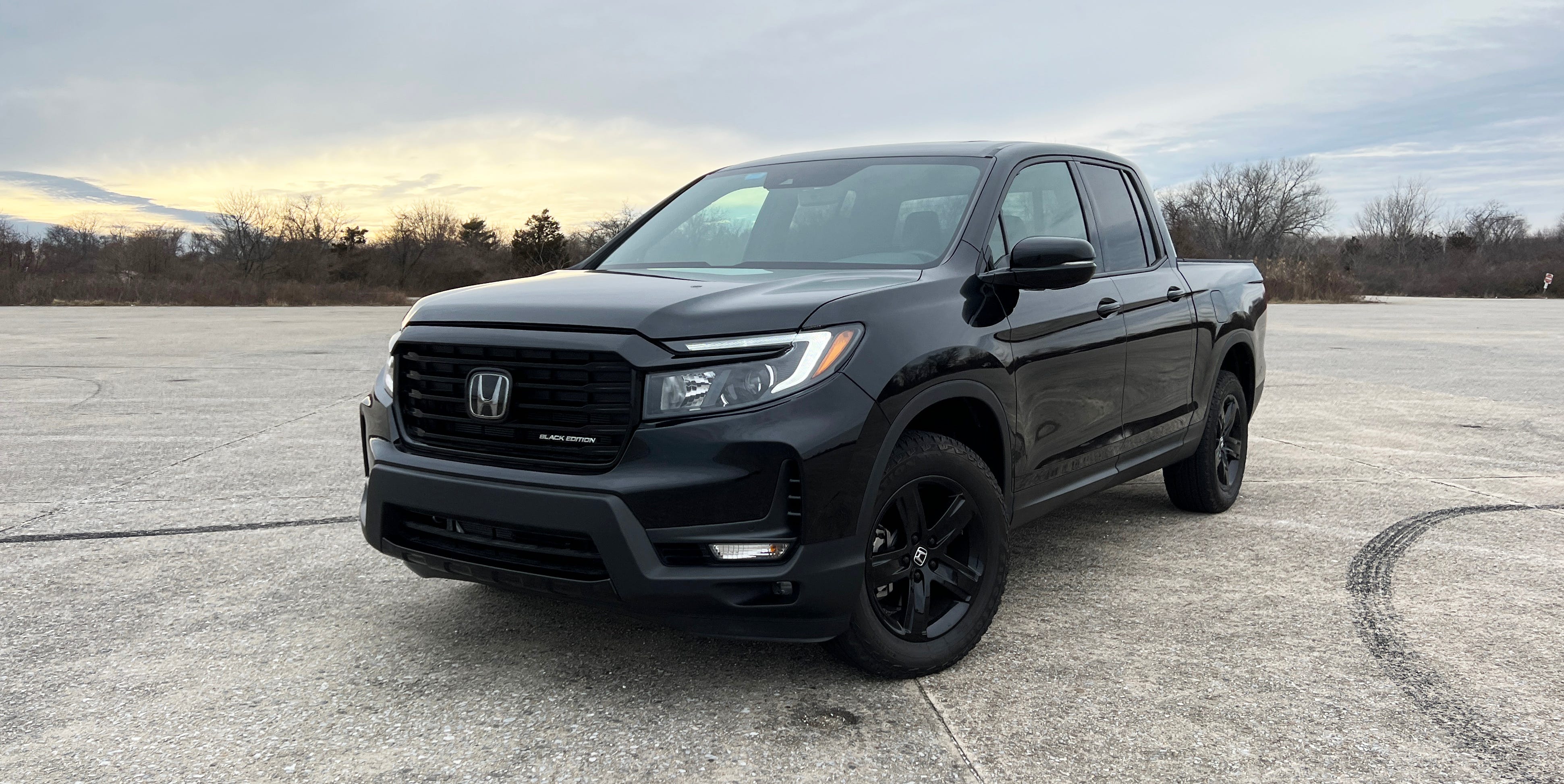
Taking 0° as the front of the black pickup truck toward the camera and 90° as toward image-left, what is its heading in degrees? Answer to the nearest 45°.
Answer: approximately 45°
